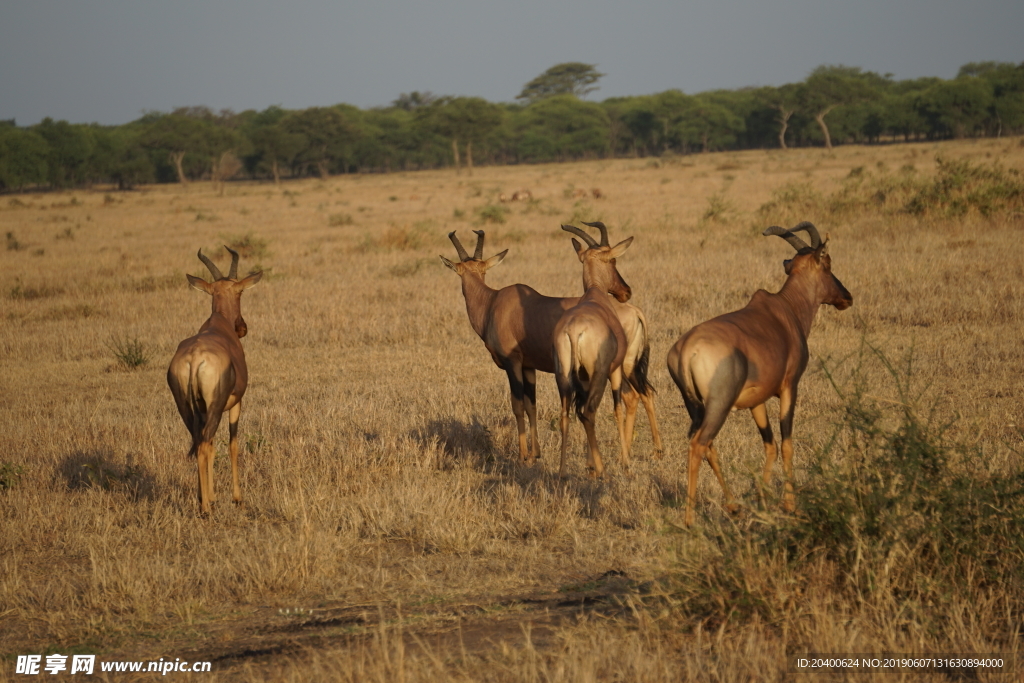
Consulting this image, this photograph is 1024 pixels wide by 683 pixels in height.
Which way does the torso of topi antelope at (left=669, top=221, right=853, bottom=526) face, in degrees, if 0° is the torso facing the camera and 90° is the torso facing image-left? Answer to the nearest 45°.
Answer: approximately 225°

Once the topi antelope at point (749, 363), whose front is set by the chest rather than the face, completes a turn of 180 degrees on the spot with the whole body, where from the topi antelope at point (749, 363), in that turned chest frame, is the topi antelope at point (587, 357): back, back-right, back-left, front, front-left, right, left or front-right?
right

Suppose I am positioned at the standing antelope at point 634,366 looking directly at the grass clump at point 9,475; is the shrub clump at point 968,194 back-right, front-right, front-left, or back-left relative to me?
back-right

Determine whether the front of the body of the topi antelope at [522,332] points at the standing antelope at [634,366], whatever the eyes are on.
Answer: no

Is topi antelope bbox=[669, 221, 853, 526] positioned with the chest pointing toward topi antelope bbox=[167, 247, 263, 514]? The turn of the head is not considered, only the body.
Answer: no

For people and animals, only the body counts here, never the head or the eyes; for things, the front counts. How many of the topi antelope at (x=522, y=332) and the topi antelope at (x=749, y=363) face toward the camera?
0

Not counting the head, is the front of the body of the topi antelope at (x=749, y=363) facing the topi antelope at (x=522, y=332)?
no

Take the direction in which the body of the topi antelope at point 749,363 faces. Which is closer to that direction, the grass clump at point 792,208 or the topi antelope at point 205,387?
the grass clump

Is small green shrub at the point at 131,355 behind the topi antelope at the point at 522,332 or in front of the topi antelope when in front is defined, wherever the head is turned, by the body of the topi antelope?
in front

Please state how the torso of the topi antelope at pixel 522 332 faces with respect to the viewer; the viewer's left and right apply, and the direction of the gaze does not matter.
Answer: facing away from the viewer and to the left of the viewer

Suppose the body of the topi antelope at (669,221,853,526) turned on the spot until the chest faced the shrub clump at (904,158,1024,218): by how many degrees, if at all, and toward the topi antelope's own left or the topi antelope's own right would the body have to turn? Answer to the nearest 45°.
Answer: approximately 45° to the topi antelope's own left

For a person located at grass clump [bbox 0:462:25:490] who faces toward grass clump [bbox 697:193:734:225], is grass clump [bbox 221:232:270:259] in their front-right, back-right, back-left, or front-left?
front-left
